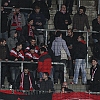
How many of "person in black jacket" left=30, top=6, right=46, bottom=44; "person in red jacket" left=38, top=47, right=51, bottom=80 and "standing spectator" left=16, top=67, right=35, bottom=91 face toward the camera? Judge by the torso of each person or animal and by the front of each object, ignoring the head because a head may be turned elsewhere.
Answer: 2

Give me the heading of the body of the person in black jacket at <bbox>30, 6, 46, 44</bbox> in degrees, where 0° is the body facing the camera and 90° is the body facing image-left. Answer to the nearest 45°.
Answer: approximately 0°

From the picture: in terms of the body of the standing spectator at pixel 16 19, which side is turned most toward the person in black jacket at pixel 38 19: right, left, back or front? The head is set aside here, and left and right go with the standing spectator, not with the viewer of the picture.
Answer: left
